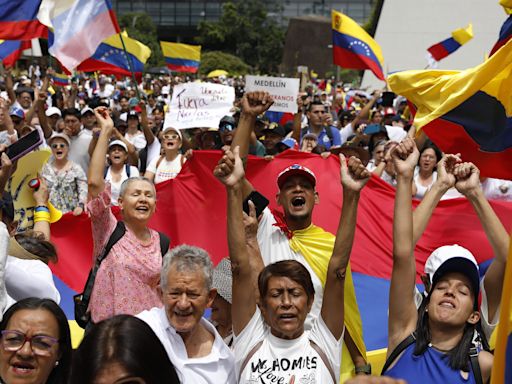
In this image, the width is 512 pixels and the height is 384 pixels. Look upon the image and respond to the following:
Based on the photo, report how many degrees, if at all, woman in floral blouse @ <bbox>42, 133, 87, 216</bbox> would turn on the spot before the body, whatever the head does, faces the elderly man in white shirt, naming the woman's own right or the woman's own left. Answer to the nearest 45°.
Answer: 0° — they already face them

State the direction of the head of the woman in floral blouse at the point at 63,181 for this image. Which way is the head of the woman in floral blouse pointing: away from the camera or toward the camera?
toward the camera

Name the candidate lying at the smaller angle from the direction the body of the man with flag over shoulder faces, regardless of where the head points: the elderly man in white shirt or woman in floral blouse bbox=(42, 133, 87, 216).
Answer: the elderly man in white shirt

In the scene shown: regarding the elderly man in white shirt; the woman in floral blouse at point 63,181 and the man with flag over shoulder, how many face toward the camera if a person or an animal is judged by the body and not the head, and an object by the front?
3

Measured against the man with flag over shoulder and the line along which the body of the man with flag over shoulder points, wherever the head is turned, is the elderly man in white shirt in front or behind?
in front

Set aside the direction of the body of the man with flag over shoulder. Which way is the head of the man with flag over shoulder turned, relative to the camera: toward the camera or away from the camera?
toward the camera

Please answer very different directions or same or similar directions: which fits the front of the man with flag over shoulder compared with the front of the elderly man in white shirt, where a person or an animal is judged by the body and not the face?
same or similar directions

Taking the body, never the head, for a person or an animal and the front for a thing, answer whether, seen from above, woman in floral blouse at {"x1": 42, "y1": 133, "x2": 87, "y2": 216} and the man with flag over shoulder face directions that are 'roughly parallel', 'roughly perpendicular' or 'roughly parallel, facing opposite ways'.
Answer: roughly parallel

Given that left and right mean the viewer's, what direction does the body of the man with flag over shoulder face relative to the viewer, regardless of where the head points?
facing the viewer

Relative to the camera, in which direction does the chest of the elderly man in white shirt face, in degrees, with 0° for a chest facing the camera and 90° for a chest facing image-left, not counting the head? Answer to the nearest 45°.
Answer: approximately 0°

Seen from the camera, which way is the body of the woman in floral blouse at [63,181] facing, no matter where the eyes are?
toward the camera

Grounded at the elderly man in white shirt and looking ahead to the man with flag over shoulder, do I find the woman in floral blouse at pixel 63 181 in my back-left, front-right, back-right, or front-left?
front-left
